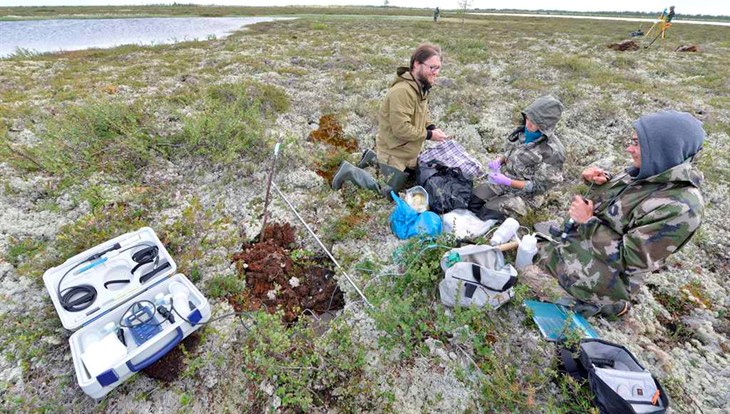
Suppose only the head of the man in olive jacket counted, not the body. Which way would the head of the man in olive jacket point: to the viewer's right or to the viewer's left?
to the viewer's right

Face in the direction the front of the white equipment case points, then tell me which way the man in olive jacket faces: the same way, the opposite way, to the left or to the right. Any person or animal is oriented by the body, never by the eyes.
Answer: the same way

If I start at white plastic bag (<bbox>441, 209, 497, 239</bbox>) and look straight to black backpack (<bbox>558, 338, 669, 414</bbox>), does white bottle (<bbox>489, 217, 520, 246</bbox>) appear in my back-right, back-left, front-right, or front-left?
front-left

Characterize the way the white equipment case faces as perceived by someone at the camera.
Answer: facing the viewer and to the right of the viewer

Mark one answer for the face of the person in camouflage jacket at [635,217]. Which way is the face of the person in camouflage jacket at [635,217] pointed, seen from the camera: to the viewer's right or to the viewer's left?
to the viewer's left

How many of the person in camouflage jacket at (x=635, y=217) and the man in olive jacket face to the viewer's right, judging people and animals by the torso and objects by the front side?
1

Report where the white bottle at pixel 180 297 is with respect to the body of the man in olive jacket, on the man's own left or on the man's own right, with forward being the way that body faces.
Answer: on the man's own right

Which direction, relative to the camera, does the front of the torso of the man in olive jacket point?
to the viewer's right

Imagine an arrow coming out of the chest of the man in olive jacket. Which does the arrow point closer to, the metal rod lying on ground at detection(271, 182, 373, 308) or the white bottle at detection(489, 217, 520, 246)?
the white bottle

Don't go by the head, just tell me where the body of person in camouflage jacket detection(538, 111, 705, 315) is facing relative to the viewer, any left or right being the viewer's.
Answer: facing to the left of the viewer
